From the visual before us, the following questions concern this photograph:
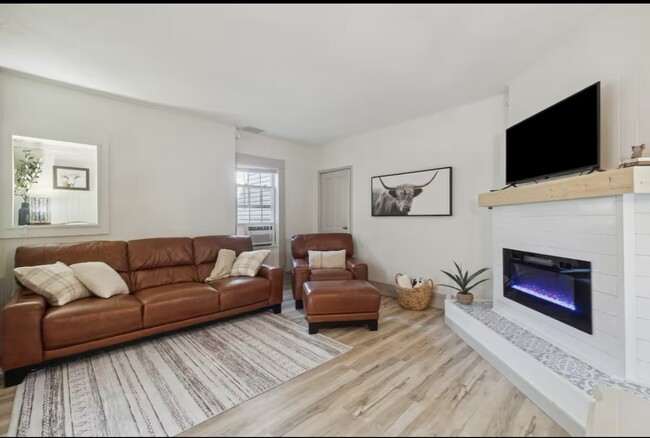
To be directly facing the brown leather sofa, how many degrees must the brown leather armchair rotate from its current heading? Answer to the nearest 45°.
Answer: approximately 45° to its right

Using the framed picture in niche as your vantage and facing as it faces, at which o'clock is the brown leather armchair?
The brown leather armchair is roughly at 10 o'clock from the framed picture in niche.

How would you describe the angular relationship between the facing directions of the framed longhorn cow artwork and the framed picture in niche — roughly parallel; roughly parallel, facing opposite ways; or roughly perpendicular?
roughly perpendicular

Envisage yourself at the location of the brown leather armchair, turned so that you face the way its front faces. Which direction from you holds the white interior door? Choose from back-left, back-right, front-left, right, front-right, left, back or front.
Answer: back

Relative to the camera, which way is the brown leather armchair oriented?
toward the camera

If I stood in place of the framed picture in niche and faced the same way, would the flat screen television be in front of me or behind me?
in front

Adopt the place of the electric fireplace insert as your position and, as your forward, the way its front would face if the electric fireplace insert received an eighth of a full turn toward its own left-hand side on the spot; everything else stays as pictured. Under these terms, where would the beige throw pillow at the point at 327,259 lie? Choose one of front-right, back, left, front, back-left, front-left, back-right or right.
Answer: right

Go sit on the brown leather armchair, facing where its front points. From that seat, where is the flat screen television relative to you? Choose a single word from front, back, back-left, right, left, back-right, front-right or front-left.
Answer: front-left

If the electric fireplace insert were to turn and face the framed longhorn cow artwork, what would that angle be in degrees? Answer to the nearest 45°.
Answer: approximately 90° to its right

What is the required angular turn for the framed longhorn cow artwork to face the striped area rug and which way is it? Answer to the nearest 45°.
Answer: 0° — it already faces it

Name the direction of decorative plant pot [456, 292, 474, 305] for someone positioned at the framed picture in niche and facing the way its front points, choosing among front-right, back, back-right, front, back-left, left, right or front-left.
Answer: front-left

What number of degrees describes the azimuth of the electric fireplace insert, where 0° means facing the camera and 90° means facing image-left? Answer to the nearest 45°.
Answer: approximately 45°

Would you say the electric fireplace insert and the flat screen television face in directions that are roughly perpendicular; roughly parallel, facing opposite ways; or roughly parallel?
roughly parallel

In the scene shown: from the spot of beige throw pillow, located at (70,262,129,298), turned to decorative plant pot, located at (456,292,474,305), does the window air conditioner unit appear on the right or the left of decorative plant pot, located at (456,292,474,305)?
left

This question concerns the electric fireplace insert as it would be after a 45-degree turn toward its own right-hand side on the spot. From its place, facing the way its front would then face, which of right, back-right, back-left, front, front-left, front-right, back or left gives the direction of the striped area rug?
front-left

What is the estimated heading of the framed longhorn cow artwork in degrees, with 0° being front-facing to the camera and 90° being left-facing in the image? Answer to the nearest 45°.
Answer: approximately 45°

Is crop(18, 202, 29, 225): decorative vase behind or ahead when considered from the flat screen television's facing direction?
ahead

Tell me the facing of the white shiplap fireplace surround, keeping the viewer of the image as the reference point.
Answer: facing the viewer and to the left of the viewer

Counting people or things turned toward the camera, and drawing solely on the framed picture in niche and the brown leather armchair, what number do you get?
2
